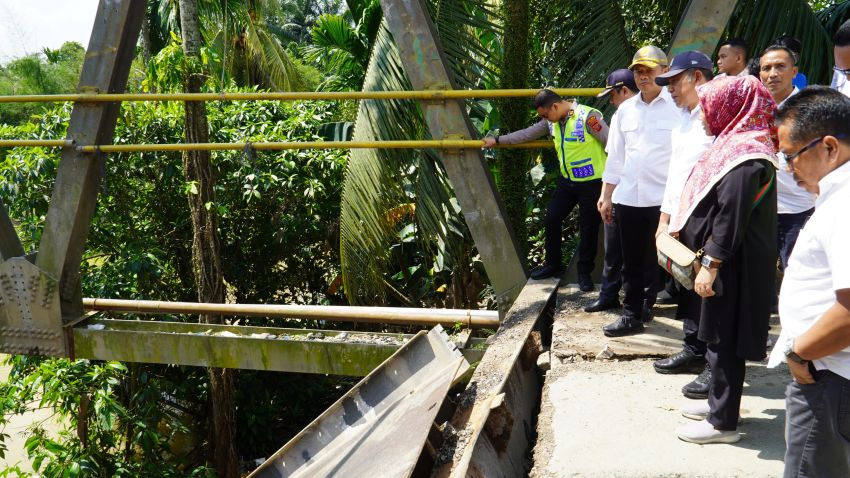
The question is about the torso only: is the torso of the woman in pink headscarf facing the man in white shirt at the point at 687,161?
no

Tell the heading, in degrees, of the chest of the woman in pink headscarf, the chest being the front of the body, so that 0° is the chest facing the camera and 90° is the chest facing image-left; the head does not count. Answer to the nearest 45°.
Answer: approximately 90°

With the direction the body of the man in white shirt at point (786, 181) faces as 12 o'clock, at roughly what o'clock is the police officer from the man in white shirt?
The police officer is roughly at 2 o'clock from the man in white shirt.

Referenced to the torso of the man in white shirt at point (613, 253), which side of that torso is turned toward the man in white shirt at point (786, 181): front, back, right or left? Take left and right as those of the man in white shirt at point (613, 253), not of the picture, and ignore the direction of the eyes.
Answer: back

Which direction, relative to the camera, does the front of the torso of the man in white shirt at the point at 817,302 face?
to the viewer's left

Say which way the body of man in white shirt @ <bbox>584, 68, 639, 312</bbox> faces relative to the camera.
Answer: to the viewer's left

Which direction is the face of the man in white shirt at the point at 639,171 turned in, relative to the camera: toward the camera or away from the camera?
toward the camera

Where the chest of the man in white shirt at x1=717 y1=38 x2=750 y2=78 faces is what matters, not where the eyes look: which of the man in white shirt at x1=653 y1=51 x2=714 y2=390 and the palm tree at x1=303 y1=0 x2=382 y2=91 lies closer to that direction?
the man in white shirt

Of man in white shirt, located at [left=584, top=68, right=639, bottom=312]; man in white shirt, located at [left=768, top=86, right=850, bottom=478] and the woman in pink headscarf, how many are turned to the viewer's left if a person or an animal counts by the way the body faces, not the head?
3

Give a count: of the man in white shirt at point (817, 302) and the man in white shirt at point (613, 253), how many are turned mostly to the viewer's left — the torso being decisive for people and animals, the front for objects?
2

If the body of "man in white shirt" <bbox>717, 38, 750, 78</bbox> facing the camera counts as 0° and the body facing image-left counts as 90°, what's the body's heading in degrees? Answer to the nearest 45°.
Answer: approximately 45°

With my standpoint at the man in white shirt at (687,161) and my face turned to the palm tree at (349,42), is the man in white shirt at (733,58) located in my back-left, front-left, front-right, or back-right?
front-right

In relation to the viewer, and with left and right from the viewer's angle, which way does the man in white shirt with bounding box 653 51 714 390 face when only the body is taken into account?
facing to the left of the viewer

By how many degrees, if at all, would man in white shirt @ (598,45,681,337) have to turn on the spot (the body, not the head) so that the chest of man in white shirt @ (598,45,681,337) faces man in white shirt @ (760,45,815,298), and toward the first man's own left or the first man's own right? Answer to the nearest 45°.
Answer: approximately 135° to the first man's own left
